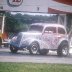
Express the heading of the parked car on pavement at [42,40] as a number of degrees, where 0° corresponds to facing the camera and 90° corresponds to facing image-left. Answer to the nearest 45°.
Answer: approximately 45°
